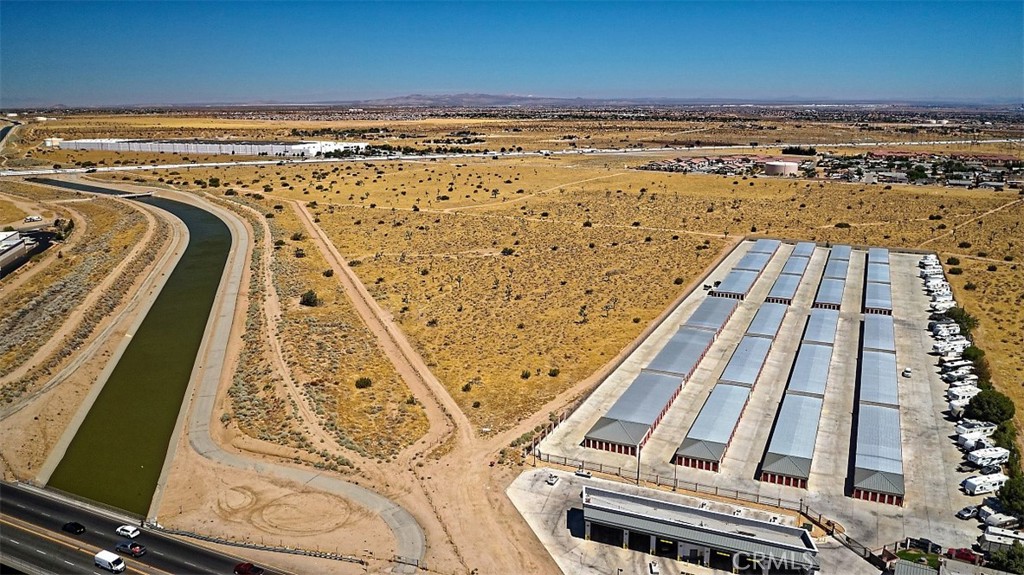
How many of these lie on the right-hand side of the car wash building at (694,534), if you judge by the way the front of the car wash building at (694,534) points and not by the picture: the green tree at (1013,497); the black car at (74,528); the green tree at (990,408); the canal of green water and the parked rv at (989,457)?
2

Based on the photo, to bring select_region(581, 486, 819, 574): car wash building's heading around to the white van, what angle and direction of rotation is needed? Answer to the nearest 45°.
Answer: approximately 90° to its right

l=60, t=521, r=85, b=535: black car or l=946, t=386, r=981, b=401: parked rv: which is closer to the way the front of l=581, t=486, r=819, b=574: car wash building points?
the black car

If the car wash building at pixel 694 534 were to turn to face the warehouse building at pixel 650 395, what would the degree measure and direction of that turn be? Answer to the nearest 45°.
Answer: approximately 180°

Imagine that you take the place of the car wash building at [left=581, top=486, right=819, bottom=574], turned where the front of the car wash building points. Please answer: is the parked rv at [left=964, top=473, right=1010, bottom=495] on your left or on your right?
on your left

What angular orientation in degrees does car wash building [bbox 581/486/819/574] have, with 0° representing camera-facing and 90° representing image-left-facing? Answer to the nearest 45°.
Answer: approximately 0°

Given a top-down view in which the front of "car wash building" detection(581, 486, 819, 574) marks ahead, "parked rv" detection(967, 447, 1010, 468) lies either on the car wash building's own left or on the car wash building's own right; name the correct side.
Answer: on the car wash building's own left

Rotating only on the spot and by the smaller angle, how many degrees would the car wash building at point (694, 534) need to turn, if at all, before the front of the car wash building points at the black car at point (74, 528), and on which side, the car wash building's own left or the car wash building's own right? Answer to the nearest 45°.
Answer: approximately 90° to the car wash building's own right

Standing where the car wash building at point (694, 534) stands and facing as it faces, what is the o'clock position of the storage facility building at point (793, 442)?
The storage facility building is roughly at 7 o'clock from the car wash building.

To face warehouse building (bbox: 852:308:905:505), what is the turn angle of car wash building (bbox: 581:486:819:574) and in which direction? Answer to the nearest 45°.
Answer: approximately 135° to its left

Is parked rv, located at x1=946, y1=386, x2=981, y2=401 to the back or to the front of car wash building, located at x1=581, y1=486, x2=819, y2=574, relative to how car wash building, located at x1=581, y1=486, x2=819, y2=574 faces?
to the back

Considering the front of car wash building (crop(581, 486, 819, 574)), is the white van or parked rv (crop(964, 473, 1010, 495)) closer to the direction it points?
the white van

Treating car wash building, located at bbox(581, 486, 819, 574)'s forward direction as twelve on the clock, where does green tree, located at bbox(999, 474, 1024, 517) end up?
The green tree is roughly at 8 o'clock from the car wash building.
